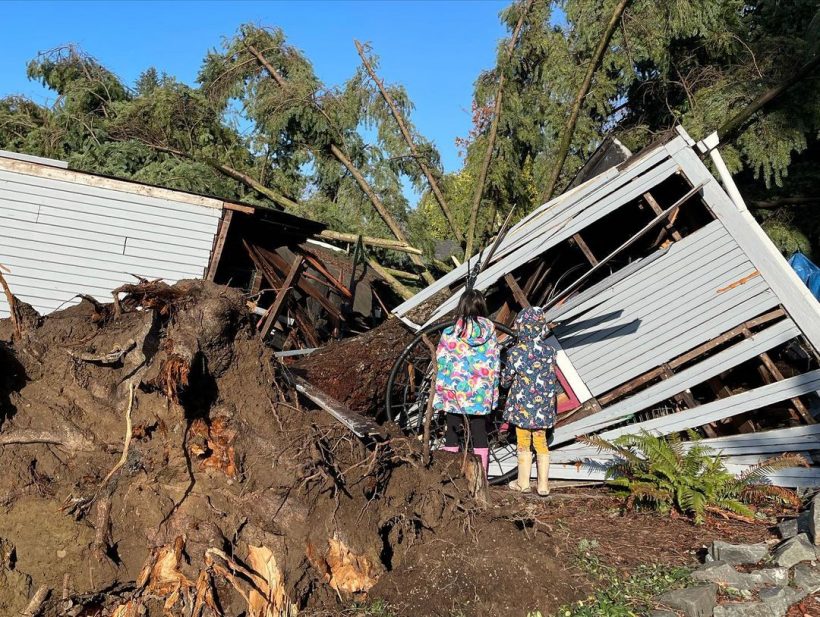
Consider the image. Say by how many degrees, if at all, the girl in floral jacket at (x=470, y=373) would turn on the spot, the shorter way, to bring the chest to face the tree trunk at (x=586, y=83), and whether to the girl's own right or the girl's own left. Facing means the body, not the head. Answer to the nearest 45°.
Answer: approximately 45° to the girl's own right

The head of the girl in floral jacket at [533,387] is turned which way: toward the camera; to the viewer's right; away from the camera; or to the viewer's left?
away from the camera

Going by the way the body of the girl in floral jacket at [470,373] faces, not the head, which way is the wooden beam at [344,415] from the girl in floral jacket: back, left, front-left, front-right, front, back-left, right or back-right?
back-left

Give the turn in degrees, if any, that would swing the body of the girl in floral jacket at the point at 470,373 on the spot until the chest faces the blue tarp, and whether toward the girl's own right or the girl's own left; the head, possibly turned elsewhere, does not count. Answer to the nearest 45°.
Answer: approximately 45° to the girl's own right

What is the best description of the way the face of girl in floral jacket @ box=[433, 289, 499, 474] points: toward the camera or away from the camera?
away from the camera

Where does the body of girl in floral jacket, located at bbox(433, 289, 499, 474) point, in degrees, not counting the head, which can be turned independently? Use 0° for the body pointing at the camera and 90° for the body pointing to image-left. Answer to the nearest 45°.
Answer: approximately 180°
